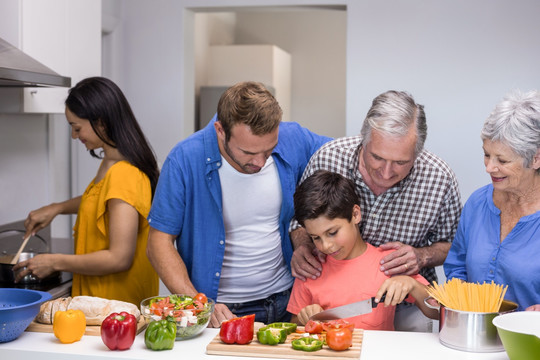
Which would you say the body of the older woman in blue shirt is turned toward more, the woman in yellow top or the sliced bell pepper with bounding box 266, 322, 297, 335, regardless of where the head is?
the sliced bell pepper

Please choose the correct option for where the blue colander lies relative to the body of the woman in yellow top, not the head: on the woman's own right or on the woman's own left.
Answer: on the woman's own left

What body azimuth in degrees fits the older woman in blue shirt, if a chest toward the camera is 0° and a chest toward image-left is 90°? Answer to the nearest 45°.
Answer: approximately 45°

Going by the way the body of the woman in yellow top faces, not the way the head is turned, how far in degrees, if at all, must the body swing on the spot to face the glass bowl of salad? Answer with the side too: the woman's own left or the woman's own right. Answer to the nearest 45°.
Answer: approximately 90° to the woman's own left

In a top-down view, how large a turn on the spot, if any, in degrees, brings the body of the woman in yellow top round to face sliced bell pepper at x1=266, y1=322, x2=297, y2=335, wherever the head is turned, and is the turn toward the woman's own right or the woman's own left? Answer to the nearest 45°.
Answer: approximately 135° to the woman's own left

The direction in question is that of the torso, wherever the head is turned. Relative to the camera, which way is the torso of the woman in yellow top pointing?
to the viewer's left

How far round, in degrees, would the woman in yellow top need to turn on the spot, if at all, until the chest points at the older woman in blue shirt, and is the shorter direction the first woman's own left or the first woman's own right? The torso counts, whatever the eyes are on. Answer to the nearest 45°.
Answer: approximately 135° to the first woman's own left

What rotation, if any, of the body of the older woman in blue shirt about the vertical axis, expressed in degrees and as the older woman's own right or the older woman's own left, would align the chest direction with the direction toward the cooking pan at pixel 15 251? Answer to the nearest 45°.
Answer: approximately 45° to the older woman's own right

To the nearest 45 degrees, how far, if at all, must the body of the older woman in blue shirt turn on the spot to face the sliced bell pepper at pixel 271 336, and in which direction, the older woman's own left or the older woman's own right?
0° — they already face it
